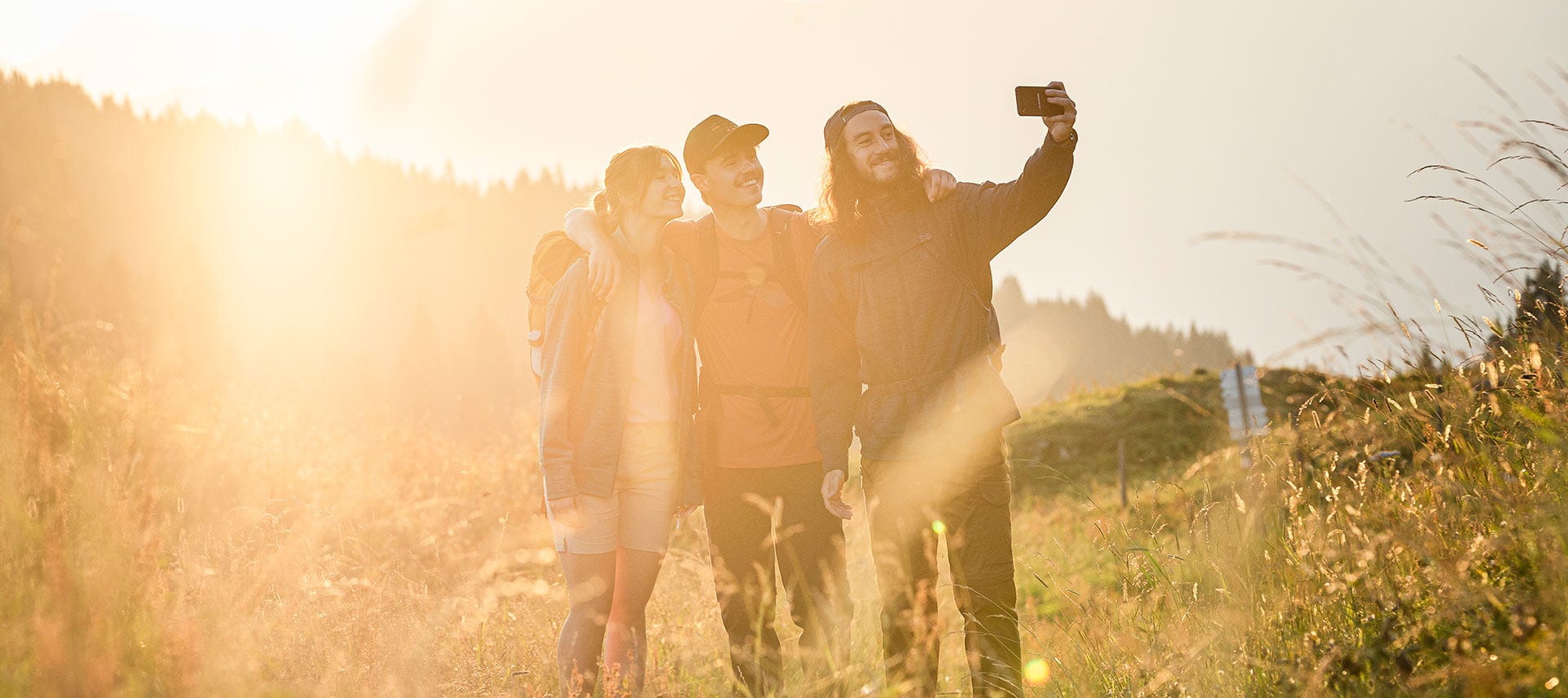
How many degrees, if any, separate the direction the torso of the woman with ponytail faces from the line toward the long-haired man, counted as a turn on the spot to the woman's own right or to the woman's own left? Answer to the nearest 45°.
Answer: approximately 45° to the woman's own left

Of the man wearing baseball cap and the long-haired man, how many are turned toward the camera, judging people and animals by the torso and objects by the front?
2

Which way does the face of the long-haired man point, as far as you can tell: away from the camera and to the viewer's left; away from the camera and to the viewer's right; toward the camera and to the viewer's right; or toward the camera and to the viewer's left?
toward the camera and to the viewer's right

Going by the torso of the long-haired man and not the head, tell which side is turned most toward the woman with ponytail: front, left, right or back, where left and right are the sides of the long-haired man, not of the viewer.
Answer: right

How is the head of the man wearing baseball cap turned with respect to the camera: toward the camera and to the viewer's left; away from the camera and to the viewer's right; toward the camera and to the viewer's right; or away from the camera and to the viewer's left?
toward the camera and to the viewer's right

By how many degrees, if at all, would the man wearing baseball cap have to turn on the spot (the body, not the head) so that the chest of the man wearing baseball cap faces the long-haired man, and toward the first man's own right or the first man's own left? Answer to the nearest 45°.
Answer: approximately 45° to the first man's own left

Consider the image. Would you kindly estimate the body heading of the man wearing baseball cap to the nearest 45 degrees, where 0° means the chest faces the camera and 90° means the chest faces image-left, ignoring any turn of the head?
approximately 0°

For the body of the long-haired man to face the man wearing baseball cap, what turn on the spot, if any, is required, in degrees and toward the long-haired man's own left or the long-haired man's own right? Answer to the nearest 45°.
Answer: approximately 135° to the long-haired man's own right
